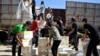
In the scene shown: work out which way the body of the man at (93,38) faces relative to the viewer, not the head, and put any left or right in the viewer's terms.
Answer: facing to the left of the viewer

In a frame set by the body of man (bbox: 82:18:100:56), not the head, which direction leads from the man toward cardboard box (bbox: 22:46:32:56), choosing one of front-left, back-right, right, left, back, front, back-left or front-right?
front
